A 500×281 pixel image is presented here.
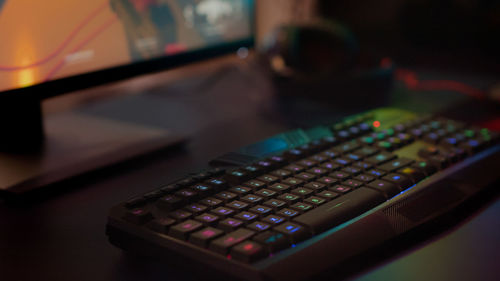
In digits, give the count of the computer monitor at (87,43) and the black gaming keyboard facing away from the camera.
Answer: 0

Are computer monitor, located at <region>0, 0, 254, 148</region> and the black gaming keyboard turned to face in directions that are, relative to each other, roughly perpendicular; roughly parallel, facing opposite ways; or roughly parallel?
roughly parallel
